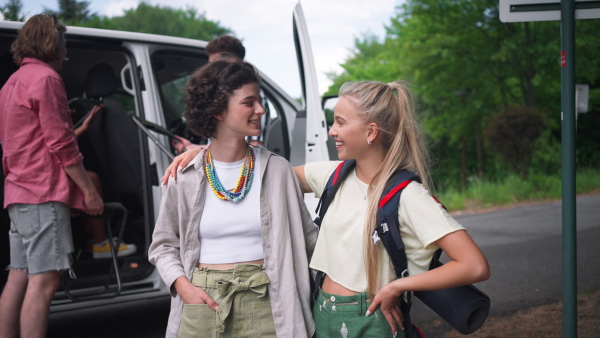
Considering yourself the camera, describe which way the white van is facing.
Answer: facing away from the viewer and to the right of the viewer
